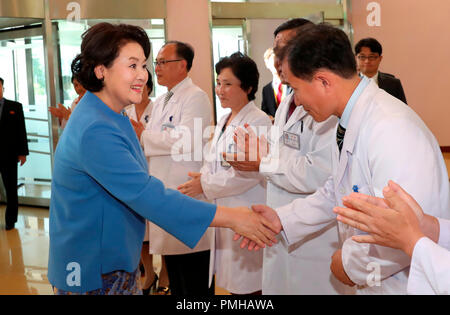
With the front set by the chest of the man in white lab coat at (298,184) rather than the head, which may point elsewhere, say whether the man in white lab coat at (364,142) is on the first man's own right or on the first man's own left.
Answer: on the first man's own left

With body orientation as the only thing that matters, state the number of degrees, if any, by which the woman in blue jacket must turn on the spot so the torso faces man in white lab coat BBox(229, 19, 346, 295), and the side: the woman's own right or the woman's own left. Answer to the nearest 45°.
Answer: approximately 45° to the woman's own left

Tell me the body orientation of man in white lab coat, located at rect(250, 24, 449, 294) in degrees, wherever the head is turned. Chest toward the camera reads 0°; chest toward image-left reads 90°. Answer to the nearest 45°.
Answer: approximately 90°

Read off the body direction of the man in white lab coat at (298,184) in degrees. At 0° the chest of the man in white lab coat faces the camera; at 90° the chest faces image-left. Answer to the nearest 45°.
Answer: approximately 45°

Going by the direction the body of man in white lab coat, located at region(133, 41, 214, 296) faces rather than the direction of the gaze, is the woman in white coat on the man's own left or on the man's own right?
on the man's own left
